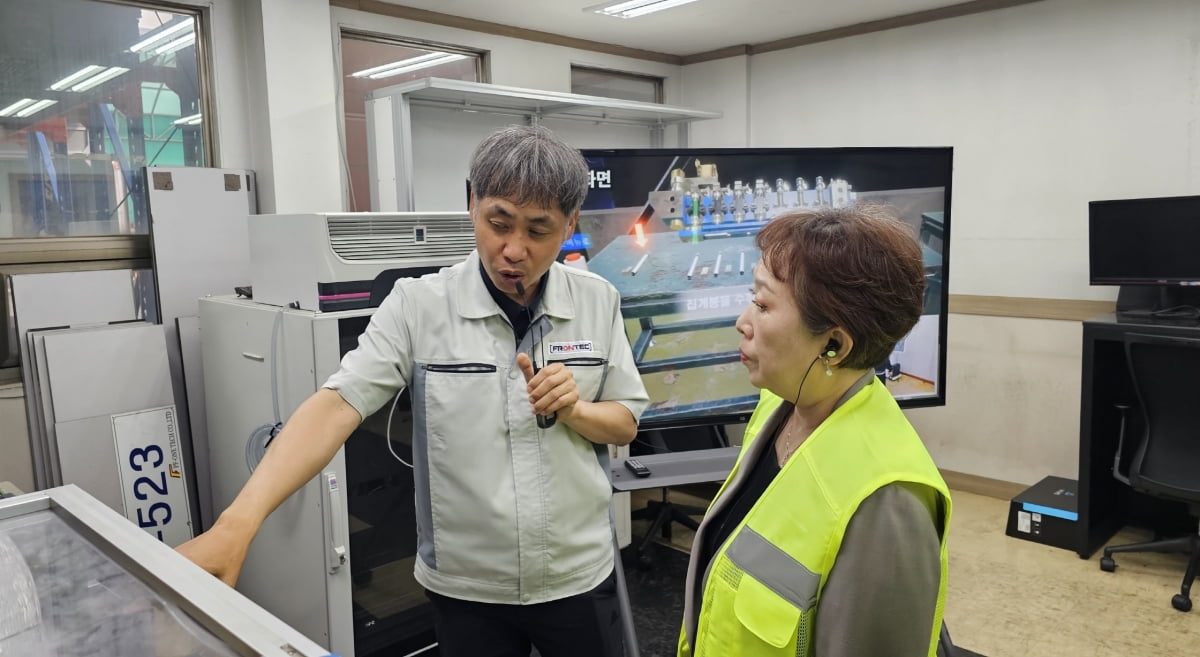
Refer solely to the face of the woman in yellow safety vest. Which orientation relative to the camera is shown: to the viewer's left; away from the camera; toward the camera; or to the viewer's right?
to the viewer's left

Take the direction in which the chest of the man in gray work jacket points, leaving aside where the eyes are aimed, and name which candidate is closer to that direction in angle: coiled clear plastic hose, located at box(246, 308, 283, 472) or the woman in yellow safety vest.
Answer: the woman in yellow safety vest

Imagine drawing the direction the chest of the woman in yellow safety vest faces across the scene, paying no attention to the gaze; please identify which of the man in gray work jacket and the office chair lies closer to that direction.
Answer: the man in gray work jacket

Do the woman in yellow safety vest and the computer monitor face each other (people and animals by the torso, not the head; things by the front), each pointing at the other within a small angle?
no

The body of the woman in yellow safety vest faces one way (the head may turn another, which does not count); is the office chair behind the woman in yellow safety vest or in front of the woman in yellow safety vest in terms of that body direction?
behind

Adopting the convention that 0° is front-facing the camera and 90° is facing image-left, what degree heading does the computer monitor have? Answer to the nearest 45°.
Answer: approximately 0°

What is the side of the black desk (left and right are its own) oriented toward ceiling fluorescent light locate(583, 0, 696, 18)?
right

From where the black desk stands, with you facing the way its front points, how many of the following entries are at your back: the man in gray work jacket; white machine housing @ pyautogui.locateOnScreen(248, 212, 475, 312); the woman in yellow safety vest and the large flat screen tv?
0

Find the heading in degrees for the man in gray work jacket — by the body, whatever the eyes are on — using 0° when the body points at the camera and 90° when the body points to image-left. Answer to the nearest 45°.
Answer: approximately 0°

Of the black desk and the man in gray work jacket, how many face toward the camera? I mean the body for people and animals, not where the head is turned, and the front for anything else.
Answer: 2

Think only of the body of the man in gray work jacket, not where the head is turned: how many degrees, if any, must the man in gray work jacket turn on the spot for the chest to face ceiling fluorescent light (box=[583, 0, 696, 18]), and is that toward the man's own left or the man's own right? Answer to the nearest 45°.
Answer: approximately 180°

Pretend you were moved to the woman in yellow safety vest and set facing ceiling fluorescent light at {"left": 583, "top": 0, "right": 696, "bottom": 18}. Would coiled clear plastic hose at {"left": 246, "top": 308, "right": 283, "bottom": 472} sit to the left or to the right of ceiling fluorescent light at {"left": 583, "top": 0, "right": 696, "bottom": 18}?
left

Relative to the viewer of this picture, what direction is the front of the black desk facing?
facing the viewer

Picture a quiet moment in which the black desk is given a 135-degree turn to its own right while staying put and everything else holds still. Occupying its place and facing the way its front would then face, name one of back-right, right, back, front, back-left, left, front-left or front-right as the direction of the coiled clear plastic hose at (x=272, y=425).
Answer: left

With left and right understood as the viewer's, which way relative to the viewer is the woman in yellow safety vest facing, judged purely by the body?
facing the viewer and to the left of the viewer

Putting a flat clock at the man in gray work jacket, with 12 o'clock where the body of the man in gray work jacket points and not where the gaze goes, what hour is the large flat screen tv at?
The large flat screen tv is roughly at 7 o'clock from the man in gray work jacket.

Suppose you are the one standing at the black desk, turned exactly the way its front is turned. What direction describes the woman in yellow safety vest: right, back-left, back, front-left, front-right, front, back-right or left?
front
